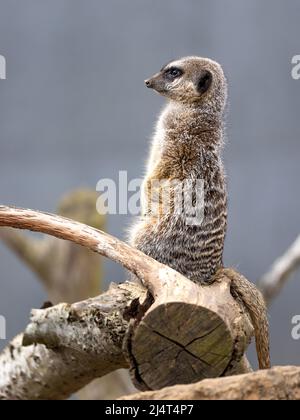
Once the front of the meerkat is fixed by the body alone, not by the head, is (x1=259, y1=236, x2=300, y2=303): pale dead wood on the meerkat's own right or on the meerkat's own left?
on the meerkat's own right

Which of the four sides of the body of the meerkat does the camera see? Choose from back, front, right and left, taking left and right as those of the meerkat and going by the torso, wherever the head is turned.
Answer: left
